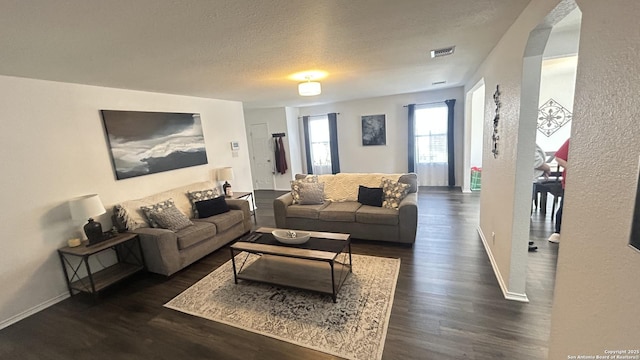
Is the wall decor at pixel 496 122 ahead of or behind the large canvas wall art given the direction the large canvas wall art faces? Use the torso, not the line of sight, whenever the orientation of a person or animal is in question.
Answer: ahead

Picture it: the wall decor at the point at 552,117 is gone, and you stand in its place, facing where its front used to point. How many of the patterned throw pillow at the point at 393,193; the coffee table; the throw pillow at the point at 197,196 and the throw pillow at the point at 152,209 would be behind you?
0

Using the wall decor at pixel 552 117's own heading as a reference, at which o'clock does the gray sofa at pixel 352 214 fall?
The gray sofa is roughly at 1 o'clock from the wall decor.

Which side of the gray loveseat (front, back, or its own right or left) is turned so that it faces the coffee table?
front

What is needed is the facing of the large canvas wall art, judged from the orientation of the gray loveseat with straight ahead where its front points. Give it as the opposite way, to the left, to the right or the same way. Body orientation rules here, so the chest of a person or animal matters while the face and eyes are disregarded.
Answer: the same way

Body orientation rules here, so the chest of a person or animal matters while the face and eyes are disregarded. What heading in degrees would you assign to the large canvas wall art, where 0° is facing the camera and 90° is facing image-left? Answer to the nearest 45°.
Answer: approximately 315°

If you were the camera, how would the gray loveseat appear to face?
facing the viewer and to the right of the viewer

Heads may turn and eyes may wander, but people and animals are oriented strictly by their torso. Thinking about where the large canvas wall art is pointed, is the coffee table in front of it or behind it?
in front

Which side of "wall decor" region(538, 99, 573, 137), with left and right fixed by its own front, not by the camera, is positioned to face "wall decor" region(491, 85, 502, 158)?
front

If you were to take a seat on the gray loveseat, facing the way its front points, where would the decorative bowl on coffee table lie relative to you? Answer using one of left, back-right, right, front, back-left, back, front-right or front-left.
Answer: front

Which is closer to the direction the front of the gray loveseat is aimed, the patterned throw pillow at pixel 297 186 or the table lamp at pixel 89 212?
the patterned throw pillow

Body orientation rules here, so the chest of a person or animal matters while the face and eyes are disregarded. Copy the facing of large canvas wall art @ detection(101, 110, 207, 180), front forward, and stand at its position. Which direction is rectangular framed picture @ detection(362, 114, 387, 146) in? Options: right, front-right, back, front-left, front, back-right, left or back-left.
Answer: front-left

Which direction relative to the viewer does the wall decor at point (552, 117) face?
toward the camera

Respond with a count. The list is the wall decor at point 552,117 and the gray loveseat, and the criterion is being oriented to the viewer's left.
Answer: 0
